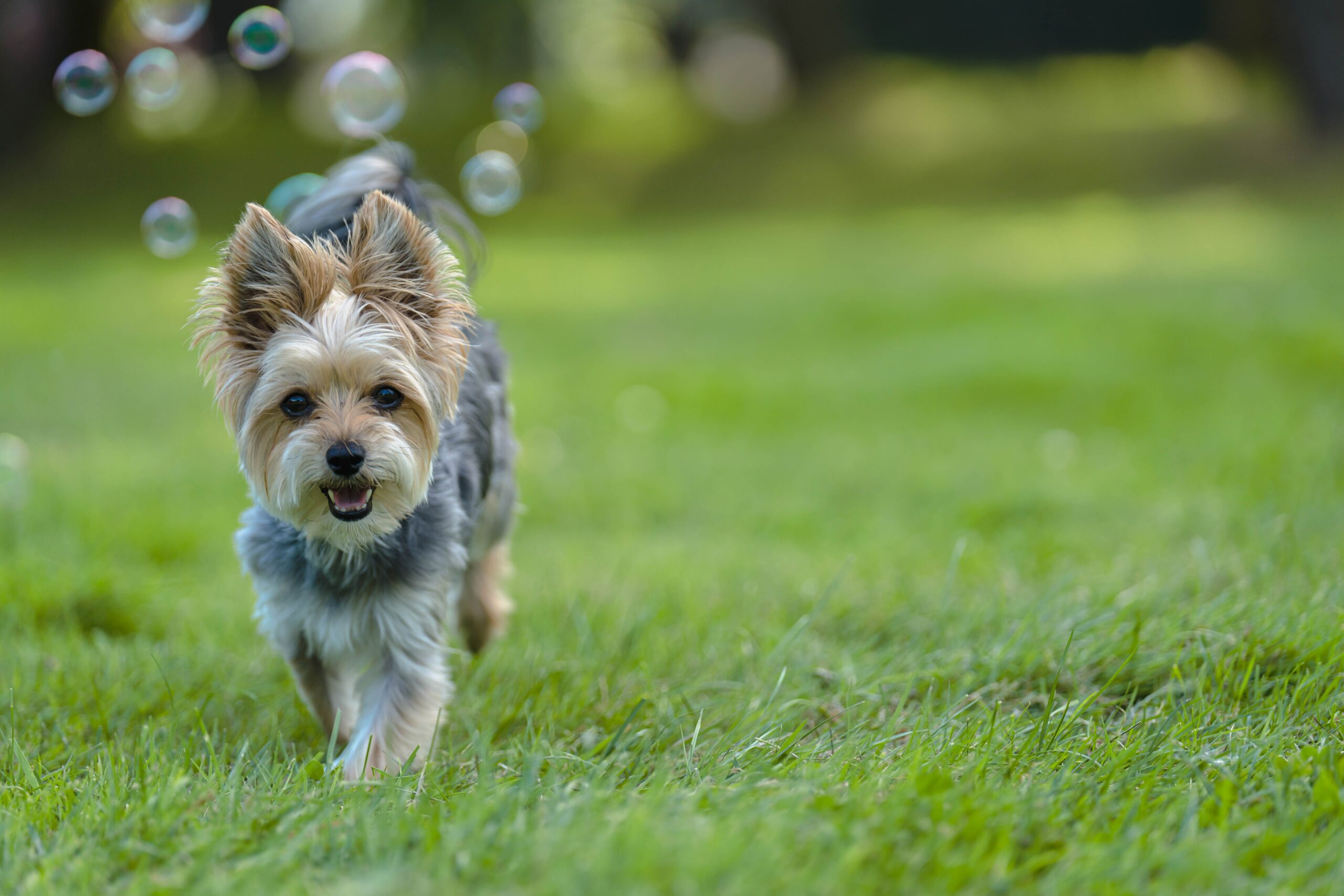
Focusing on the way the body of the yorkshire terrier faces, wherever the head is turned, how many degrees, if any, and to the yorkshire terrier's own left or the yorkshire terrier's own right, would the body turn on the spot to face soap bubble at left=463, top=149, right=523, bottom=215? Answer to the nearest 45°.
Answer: approximately 180°

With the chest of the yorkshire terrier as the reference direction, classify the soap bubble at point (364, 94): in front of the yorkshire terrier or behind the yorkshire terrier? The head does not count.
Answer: behind

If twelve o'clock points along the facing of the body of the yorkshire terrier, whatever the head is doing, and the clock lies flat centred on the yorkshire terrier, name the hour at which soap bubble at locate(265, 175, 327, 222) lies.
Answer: The soap bubble is roughly at 6 o'clock from the yorkshire terrier.

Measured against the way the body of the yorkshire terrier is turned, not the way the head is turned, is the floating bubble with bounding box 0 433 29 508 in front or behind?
behind

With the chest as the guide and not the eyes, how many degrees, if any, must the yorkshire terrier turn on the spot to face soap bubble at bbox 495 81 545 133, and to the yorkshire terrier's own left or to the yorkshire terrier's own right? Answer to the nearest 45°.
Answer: approximately 180°

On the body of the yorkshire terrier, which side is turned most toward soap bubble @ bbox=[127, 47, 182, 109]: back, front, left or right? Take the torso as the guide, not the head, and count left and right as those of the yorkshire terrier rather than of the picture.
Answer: back

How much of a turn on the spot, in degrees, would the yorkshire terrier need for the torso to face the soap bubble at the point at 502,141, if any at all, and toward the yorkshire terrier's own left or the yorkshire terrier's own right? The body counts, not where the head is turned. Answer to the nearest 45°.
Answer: approximately 180°

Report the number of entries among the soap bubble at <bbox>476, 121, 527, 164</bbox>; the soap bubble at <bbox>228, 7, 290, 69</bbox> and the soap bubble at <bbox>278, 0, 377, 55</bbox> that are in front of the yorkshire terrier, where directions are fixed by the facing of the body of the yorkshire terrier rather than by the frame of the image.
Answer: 0

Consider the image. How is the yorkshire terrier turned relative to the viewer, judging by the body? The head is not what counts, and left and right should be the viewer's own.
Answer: facing the viewer

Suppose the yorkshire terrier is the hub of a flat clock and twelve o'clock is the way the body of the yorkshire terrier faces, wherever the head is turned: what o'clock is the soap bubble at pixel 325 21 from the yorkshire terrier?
The soap bubble is roughly at 6 o'clock from the yorkshire terrier.

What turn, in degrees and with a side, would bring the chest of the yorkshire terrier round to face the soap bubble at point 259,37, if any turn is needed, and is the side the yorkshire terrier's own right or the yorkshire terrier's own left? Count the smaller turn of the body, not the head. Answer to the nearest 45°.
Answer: approximately 180°
